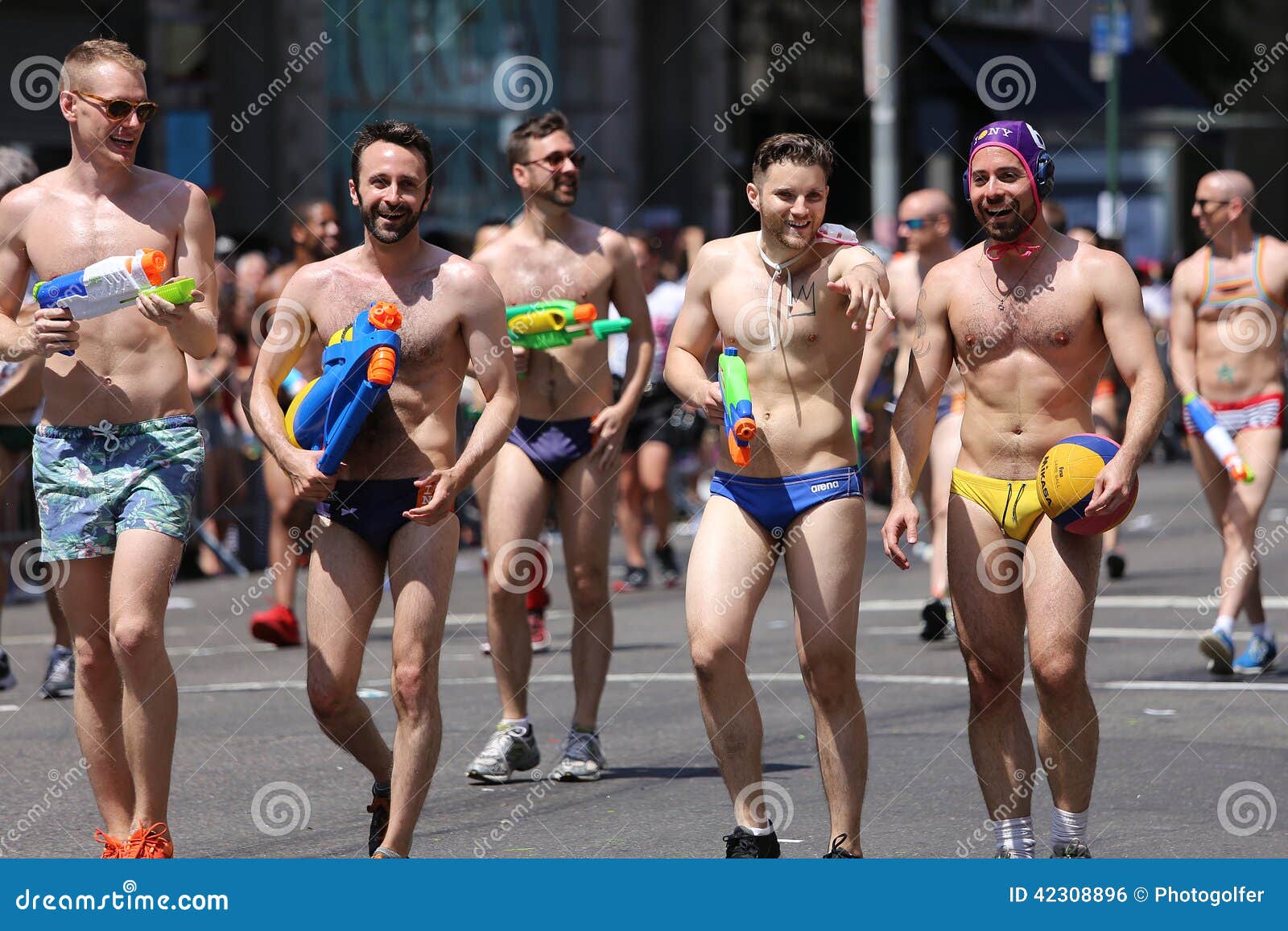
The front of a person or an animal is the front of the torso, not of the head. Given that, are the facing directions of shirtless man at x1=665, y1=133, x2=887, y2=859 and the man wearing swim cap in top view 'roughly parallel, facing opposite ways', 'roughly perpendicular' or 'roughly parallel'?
roughly parallel

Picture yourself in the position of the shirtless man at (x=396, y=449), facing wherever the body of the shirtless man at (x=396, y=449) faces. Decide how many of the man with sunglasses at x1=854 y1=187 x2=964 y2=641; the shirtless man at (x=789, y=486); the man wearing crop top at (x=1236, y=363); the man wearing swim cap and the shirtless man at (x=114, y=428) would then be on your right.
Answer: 1

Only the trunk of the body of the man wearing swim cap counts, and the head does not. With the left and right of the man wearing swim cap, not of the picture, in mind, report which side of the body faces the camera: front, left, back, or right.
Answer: front

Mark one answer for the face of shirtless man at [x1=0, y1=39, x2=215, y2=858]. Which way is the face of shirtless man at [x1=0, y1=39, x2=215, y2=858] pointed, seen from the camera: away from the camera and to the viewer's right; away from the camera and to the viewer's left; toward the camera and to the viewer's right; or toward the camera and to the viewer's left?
toward the camera and to the viewer's right

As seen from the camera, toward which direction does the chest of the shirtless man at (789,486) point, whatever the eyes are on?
toward the camera

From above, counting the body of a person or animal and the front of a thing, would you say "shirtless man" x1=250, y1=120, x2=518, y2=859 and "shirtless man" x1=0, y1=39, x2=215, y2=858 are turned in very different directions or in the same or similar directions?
same or similar directions

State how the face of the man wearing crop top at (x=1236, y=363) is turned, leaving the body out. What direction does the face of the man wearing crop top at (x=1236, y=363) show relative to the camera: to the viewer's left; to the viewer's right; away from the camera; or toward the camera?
to the viewer's left

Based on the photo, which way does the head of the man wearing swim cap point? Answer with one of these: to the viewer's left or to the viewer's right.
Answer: to the viewer's left

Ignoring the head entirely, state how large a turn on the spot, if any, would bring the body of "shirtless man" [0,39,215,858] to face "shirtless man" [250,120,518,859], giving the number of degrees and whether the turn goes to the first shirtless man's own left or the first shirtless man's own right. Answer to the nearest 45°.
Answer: approximately 90° to the first shirtless man's own left

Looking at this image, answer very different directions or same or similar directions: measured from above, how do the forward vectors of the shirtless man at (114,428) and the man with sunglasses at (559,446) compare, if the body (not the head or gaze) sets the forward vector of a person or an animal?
same or similar directions

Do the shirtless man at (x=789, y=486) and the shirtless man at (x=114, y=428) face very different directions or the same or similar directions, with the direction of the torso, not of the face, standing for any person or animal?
same or similar directions

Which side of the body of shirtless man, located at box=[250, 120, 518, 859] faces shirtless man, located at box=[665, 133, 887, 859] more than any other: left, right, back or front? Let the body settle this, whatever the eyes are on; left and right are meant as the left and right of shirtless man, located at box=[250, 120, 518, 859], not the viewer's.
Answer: left

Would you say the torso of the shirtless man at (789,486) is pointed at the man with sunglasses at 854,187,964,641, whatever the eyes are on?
no

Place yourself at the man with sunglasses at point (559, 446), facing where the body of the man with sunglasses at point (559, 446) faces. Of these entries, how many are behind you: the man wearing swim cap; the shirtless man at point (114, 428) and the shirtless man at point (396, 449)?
0

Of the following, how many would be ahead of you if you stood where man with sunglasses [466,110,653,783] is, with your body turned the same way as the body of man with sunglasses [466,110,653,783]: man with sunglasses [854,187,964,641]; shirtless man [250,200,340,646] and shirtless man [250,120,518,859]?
1

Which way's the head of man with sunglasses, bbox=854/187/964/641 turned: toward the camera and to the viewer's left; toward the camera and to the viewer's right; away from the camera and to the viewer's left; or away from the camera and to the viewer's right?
toward the camera and to the viewer's left

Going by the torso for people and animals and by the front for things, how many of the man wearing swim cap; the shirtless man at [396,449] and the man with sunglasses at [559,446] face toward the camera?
3
